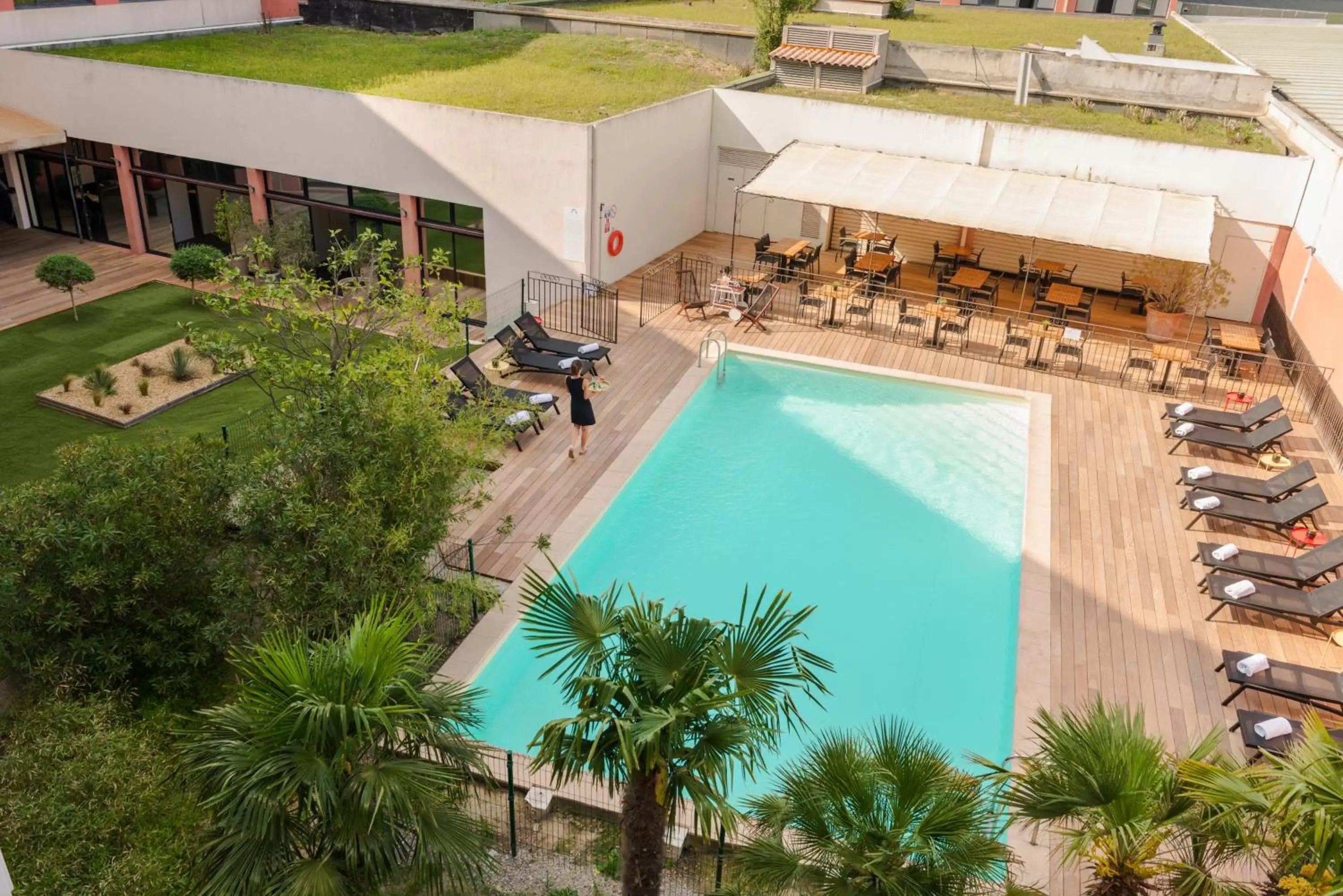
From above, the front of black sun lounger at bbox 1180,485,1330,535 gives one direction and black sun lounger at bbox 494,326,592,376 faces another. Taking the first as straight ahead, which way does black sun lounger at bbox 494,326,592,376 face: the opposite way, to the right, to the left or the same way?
the opposite way

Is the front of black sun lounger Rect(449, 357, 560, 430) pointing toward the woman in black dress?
yes
